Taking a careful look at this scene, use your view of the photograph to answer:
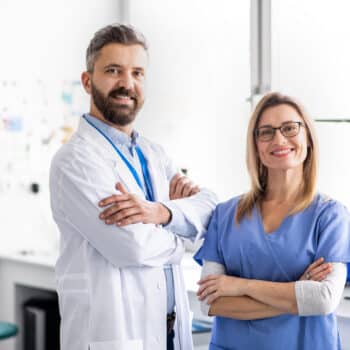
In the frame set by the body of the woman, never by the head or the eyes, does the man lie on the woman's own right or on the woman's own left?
on the woman's own right

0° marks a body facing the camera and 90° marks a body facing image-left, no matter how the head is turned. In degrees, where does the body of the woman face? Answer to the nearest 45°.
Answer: approximately 0°

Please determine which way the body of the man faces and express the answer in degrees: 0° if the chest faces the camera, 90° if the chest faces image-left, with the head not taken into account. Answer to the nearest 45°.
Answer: approximately 315°
